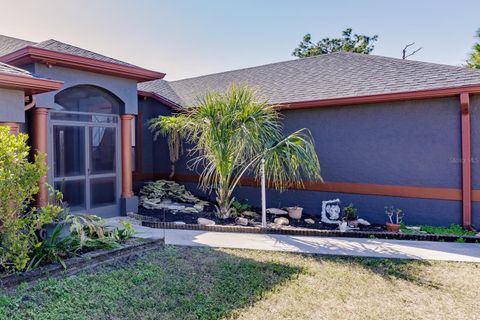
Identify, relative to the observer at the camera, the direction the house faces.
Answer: facing the viewer and to the right of the viewer

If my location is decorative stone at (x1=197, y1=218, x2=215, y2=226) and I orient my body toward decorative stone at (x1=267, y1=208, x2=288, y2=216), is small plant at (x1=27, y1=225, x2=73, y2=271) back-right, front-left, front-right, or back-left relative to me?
back-right

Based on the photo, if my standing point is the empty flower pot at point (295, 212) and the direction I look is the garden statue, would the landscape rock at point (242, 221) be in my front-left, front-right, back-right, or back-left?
back-right
